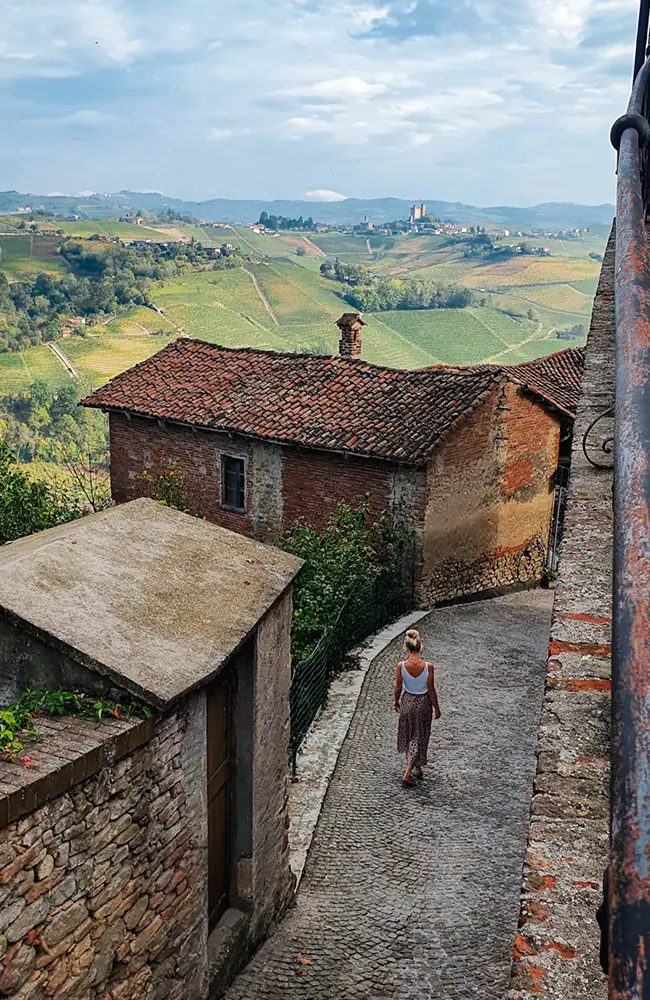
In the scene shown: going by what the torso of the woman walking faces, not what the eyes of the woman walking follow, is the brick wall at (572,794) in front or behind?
behind

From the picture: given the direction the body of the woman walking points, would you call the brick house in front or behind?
in front

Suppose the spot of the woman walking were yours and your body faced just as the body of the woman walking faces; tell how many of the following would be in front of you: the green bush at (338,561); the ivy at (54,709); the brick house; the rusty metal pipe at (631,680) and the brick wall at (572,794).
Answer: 2

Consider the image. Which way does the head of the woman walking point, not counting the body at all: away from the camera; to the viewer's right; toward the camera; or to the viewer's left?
away from the camera

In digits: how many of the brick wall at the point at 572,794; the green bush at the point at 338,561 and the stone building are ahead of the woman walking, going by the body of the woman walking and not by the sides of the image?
1

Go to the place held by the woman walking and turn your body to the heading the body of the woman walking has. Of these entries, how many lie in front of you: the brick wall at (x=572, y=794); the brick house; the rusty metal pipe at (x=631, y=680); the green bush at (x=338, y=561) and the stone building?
2

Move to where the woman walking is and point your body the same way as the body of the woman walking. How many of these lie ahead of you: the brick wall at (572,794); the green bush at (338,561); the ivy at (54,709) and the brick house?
2

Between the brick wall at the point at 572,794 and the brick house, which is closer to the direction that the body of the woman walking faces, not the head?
the brick house

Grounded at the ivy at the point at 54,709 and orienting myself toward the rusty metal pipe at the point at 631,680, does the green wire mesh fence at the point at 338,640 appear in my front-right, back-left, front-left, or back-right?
back-left

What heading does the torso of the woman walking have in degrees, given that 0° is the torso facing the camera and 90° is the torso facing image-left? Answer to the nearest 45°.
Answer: approximately 180°

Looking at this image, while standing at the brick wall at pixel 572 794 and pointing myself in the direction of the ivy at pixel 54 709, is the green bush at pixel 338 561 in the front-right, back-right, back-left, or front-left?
front-right

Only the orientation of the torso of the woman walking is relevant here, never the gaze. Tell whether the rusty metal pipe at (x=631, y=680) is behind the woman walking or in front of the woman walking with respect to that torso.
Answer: behind

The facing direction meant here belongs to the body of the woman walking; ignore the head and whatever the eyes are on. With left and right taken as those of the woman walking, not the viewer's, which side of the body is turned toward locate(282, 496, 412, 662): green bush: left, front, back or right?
front
